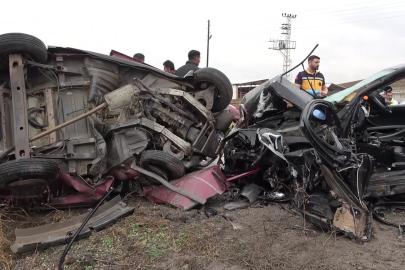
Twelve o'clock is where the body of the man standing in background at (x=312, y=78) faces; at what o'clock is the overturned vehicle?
The overturned vehicle is roughly at 3 o'clock from the man standing in background.

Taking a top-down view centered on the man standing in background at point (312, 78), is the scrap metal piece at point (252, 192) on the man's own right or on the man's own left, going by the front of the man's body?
on the man's own right

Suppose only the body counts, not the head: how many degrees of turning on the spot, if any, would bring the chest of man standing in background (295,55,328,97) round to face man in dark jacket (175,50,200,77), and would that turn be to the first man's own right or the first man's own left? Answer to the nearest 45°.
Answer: approximately 135° to the first man's own right

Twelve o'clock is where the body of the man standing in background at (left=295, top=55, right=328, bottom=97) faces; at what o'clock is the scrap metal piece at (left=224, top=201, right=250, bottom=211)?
The scrap metal piece is roughly at 2 o'clock from the man standing in background.

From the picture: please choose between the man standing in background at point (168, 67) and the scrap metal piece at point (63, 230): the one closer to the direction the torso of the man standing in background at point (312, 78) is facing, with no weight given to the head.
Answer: the scrap metal piece

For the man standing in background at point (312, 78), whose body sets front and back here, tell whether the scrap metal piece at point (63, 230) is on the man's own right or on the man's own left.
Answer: on the man's own right

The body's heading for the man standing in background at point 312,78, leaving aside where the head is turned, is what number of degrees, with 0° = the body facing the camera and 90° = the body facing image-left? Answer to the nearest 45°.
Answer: approximately 315°
